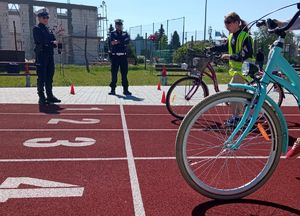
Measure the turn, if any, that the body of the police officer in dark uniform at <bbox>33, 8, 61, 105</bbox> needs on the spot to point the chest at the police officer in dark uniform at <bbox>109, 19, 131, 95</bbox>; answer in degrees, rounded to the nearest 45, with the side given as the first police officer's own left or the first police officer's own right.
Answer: approximately 90° to the first police officer's own left

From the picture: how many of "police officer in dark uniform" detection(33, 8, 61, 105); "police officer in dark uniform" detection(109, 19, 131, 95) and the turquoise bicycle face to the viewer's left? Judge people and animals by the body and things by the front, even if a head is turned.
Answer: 1

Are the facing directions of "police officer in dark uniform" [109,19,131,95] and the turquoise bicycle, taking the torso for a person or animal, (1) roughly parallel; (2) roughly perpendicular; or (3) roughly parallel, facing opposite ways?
roughly perpendicular

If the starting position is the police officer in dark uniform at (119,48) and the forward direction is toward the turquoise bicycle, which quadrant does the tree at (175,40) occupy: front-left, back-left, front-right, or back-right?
back-left

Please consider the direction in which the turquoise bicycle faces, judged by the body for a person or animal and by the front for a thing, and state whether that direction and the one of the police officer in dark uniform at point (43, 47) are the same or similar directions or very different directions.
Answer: very different directions

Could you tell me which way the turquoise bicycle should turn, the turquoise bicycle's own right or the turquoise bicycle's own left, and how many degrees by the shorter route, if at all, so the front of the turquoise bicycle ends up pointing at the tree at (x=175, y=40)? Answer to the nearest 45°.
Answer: approximately 90° to the turquoise bicycle's own right

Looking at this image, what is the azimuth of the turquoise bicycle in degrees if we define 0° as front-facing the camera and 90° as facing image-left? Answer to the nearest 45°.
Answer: approximately 90°

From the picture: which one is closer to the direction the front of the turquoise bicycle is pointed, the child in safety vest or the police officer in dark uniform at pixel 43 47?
the police officer in dark uniform

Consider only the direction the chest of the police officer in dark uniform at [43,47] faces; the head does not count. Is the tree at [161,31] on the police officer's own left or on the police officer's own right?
on the police officer's own left

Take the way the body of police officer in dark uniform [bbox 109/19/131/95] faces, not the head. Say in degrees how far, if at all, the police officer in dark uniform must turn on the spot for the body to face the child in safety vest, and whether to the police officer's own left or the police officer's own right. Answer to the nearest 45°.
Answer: approximately 45° to the police officer's own left
